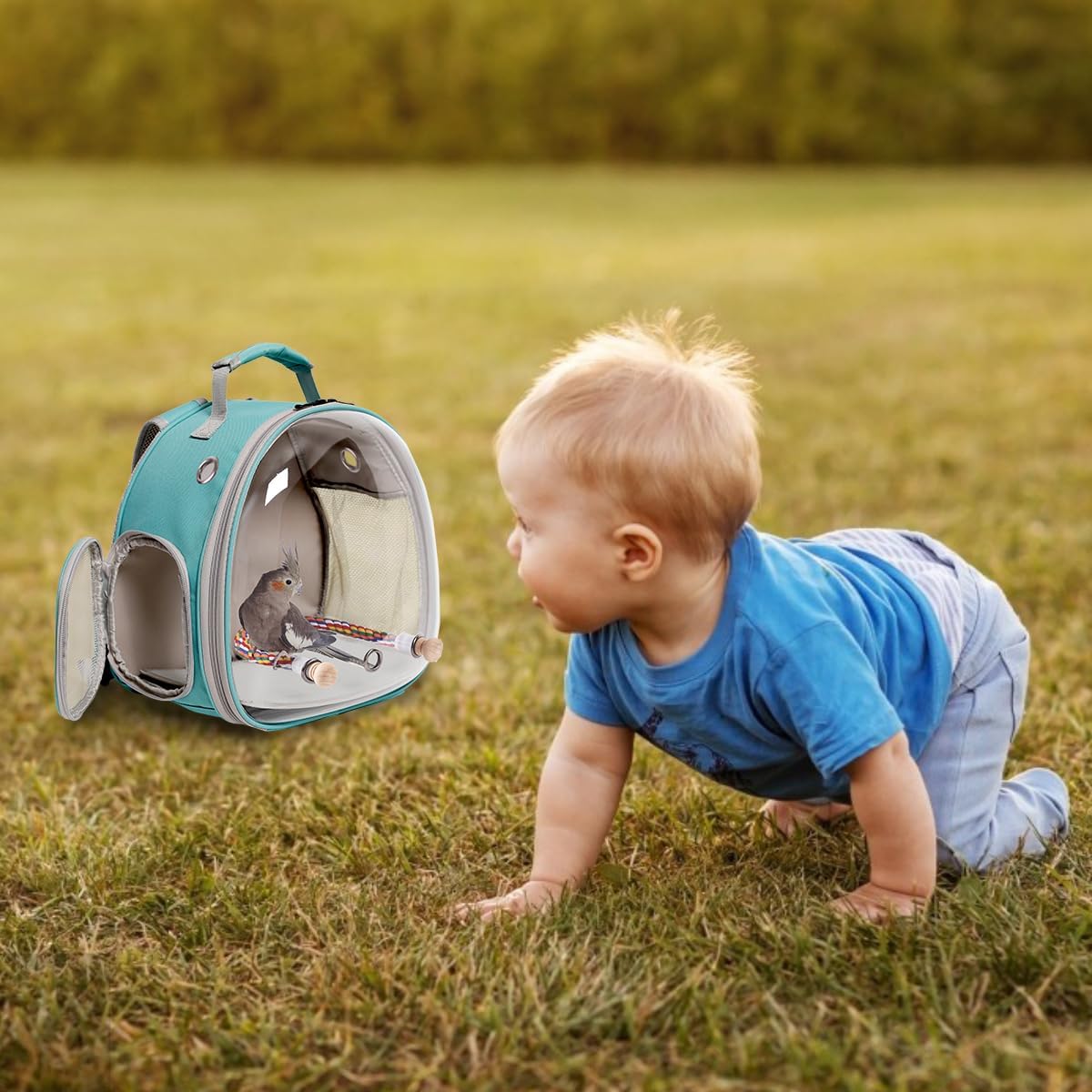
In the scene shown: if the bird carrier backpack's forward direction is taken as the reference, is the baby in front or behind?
in front

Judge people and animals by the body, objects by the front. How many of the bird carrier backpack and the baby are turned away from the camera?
0

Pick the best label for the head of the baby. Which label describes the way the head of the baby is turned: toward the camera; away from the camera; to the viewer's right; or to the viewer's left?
to the viewer's left

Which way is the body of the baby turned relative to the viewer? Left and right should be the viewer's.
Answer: facing the viewer and to the left of the viewer

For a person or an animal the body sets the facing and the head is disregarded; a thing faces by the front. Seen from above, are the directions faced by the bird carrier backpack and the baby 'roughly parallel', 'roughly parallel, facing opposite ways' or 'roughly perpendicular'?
roughly perpendicular

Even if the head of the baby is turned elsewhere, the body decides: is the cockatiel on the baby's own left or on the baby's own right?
on the baby's own right

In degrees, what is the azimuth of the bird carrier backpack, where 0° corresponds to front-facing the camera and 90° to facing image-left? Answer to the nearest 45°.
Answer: approximately 315°
